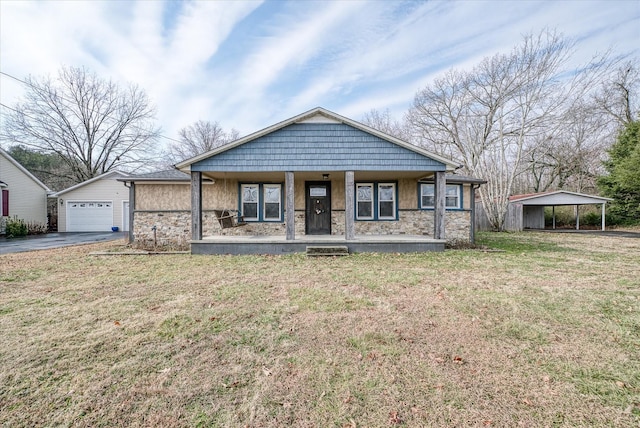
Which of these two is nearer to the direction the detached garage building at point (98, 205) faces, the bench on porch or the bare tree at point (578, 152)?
the bench on porch

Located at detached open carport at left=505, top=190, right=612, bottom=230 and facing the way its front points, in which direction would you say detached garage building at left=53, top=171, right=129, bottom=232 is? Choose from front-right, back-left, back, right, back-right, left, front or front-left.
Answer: front-right

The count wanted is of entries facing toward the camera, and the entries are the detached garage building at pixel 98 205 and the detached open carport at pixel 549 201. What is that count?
2

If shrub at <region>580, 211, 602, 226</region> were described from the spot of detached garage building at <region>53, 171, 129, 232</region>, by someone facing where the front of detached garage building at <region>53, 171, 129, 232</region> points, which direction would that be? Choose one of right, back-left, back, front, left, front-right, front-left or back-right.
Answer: front-left

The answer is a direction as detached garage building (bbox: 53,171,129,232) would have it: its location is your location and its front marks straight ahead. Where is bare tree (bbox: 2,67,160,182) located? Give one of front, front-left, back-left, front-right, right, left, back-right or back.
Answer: back

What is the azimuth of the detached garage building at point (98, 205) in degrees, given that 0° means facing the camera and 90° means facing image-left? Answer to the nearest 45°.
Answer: approximately 0°

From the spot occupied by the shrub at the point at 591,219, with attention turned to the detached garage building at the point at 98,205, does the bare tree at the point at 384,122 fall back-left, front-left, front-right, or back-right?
front-right

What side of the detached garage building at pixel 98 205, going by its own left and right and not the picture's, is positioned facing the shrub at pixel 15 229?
right

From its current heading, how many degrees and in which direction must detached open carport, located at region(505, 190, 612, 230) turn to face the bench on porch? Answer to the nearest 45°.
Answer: approximately 45° to its right

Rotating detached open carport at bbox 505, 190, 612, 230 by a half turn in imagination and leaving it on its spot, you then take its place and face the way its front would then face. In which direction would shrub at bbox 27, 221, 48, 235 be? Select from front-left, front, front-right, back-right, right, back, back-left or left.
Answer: back-left

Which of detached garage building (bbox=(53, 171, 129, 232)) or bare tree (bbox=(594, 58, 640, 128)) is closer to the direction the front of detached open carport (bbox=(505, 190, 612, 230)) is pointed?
the detached garage building

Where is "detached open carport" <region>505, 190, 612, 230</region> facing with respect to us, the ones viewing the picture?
facing the viewer

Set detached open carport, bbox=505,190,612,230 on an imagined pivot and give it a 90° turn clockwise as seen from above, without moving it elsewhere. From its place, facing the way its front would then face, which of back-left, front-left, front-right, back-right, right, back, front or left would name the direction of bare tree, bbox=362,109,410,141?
front

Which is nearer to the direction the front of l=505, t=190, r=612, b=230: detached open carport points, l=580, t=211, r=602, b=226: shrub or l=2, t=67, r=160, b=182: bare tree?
the bare tree

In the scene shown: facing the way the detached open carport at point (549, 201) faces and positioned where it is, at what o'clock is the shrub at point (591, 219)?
The shrub is roughly at 7 o'clock from the detached open carport.

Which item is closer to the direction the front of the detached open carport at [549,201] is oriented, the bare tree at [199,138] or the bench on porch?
the bench on porch

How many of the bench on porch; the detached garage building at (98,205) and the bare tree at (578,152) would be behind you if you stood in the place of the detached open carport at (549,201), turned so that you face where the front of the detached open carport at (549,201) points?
1
